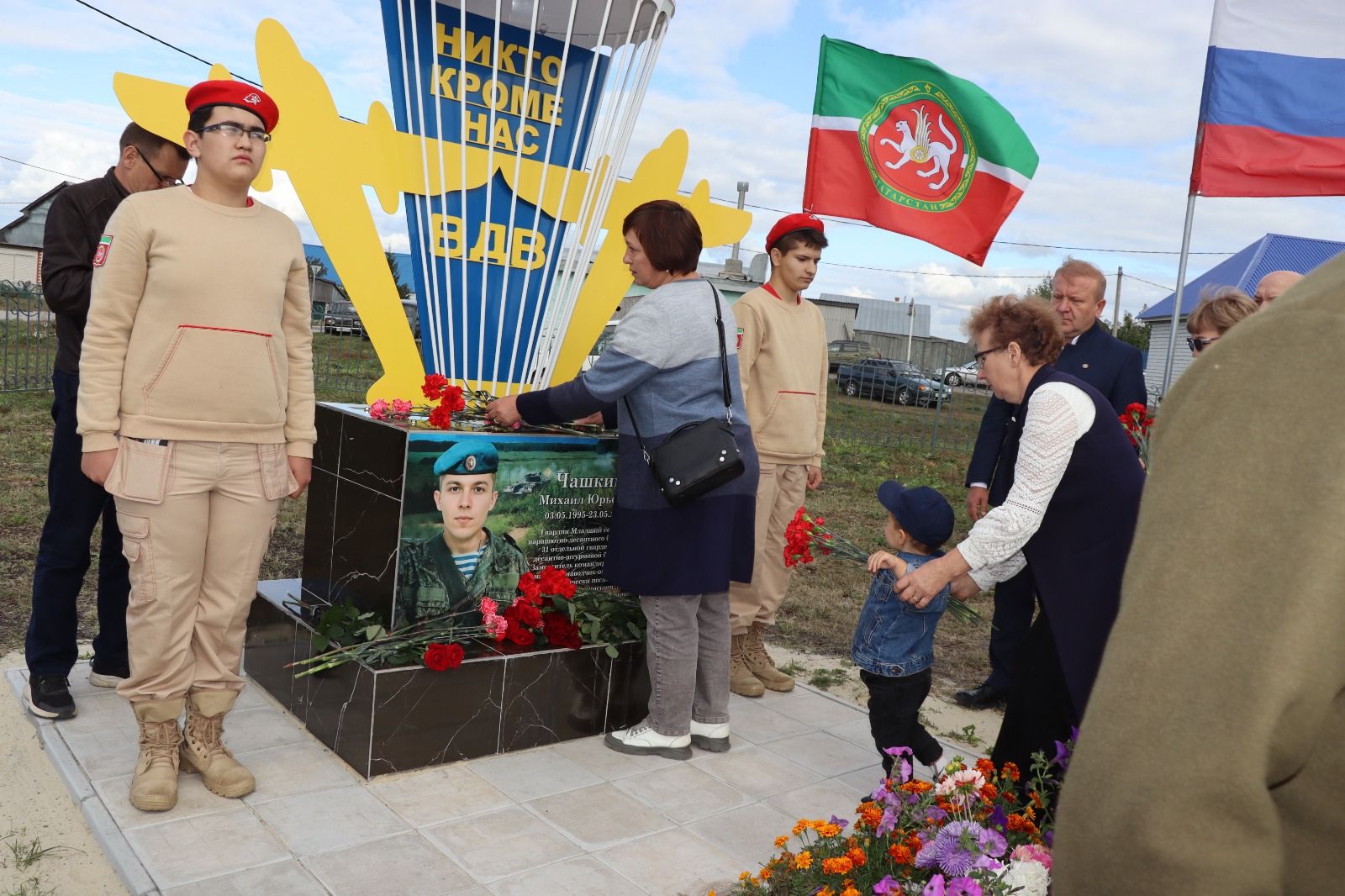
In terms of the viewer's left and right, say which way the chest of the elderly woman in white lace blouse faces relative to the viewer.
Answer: facing to the left of the viewer

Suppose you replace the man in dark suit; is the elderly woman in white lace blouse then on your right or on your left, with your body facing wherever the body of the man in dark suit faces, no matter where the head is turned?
on your left

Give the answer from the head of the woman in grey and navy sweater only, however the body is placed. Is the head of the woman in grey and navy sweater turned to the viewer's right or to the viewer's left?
to the viewer's left

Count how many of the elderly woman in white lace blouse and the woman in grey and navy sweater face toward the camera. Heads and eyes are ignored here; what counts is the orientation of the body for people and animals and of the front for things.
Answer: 0

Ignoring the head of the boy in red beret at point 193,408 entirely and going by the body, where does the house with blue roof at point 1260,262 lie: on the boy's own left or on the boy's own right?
on the boy's own left

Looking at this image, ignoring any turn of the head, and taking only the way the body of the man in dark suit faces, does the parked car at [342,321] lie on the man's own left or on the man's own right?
on the man's own right

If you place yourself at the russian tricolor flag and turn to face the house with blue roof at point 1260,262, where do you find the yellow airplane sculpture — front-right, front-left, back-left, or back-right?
back-left

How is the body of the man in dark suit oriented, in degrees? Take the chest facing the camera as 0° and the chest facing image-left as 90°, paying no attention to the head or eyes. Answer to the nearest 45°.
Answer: approximately 45°

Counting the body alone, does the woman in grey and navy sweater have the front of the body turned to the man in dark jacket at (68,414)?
yes

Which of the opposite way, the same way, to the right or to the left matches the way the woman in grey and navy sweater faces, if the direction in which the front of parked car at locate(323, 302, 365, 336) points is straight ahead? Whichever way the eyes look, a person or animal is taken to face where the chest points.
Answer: to the right

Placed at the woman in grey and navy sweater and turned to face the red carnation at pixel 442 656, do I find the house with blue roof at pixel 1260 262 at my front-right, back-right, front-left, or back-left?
back-right
